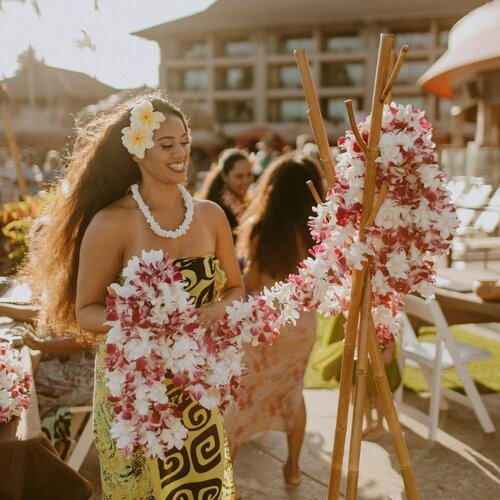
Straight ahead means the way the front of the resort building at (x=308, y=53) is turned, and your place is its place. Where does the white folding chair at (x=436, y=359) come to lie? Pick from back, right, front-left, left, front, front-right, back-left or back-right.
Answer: front

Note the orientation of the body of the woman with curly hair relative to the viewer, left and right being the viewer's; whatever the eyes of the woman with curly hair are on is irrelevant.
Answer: facing the viewer and to the right of the viewer

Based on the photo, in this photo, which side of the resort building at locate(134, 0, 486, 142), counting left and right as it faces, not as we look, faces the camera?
front

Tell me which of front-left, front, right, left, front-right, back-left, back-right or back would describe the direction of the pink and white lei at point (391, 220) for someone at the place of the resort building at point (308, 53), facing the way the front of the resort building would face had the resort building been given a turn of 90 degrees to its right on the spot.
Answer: left

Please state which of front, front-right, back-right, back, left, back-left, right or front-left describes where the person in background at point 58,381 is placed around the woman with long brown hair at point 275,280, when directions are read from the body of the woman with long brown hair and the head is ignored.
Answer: back-left

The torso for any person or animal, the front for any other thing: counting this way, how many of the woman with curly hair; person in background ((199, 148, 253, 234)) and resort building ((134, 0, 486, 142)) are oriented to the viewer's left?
0

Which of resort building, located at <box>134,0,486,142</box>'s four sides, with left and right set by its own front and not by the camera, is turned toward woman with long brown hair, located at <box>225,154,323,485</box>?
front

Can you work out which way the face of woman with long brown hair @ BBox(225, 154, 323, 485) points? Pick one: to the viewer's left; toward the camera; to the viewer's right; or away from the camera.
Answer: away from the camera

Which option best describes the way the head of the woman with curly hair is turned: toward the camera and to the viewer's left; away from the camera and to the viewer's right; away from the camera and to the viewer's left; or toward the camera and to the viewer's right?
toward the camera and to the viewer's right

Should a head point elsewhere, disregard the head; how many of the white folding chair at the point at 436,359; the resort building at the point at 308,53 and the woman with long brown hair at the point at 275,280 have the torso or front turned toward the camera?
1

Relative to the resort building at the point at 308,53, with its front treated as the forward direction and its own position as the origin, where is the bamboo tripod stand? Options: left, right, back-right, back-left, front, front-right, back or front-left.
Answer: front
